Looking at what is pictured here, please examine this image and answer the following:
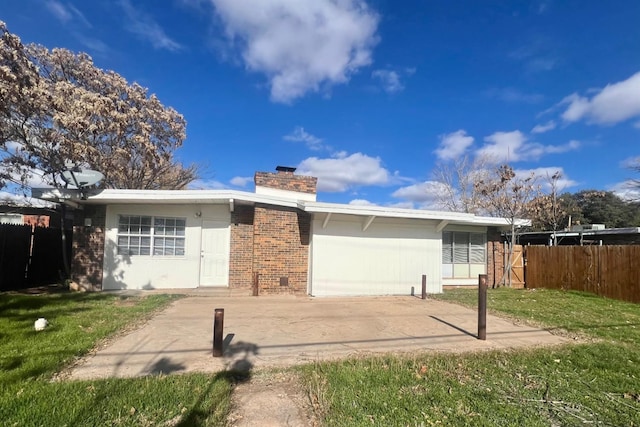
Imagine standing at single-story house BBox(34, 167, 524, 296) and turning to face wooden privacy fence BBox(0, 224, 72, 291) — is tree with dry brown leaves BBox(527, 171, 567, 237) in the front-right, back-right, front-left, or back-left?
back-right

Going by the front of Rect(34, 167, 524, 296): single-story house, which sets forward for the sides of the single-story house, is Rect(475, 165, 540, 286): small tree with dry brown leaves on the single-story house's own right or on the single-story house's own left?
on the single-story house's own left

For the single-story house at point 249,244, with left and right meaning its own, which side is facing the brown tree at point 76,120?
right

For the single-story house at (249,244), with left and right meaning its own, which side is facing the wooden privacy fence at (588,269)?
left

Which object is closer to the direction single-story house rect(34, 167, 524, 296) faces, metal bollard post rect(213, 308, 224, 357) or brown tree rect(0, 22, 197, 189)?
the metal bollard post

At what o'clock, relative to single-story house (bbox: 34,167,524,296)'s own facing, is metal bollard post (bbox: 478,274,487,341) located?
The metal bollard post is roughly at 11 o'clock from the single-story house.

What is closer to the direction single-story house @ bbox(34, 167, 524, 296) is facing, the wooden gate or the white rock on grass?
the white rock on grass

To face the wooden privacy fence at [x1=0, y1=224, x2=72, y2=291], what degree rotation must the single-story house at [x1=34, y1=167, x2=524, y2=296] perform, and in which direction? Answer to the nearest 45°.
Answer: approximately 90° to its right

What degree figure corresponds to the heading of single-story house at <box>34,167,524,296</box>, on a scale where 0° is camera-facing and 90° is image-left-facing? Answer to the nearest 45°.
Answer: approximately 0°

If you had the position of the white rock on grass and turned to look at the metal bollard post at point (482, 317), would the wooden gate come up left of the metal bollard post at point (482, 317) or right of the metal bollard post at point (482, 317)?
left

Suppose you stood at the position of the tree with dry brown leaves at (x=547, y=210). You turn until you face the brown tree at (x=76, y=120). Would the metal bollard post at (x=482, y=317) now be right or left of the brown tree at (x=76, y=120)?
left

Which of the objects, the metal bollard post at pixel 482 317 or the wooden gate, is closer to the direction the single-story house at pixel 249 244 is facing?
the metal bollard post
